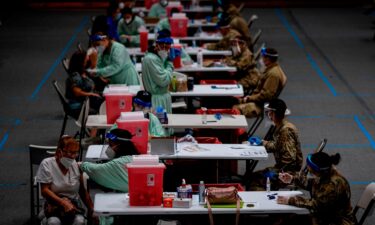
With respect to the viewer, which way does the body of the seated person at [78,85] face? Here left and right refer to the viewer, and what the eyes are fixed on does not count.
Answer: facing to the right of the viewer

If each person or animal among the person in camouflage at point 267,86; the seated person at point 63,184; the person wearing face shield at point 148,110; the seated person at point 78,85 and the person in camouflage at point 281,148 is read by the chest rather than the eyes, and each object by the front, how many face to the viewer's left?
3

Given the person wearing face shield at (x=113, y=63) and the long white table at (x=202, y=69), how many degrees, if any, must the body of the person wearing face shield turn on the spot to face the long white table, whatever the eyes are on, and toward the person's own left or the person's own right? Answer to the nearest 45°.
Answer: approximately 180°

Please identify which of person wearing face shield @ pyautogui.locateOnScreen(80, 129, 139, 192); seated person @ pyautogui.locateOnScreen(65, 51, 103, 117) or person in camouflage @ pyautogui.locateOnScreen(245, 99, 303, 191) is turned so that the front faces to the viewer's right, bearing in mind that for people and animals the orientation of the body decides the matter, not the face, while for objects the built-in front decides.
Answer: the seated person

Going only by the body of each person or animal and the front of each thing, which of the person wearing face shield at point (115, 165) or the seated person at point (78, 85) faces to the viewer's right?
the seated person

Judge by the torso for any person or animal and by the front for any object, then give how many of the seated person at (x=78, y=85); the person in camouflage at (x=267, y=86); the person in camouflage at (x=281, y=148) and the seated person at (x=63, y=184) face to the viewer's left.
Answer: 2

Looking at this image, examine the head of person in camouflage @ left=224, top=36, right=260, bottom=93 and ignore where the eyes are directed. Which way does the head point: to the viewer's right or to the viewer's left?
to the viewer's left

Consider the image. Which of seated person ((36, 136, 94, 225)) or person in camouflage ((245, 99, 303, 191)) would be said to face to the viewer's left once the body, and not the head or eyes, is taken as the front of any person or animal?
the person in camouflage

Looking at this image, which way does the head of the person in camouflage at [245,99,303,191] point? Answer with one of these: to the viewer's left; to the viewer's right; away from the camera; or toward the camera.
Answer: to the viewer's left

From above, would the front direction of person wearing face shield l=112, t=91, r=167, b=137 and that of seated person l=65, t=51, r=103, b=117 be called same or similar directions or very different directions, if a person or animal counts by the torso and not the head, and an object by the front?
very different directions
